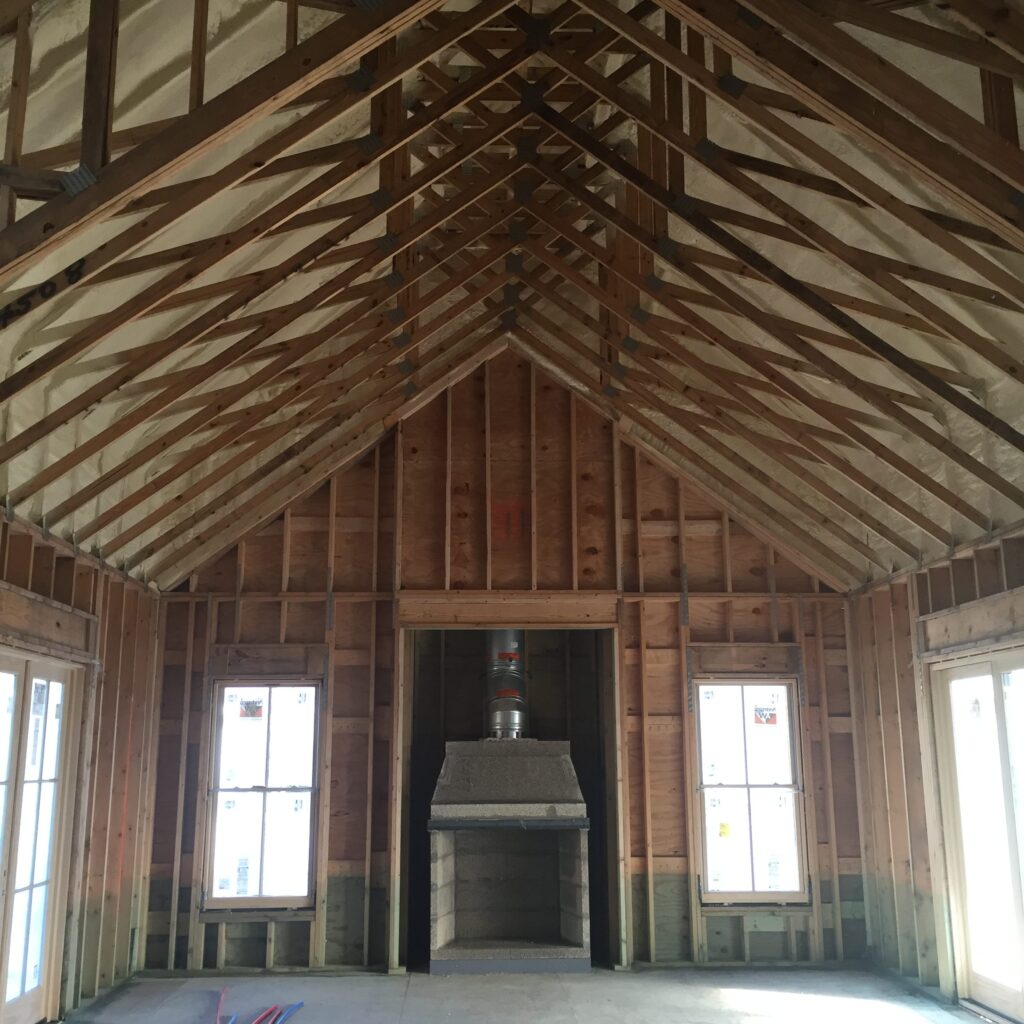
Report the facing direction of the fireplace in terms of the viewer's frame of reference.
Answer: facing the viewer

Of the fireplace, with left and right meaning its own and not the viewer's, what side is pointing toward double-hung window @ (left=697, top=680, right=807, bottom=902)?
left

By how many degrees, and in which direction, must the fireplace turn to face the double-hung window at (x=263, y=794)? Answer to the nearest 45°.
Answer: approximately 90° to its right
